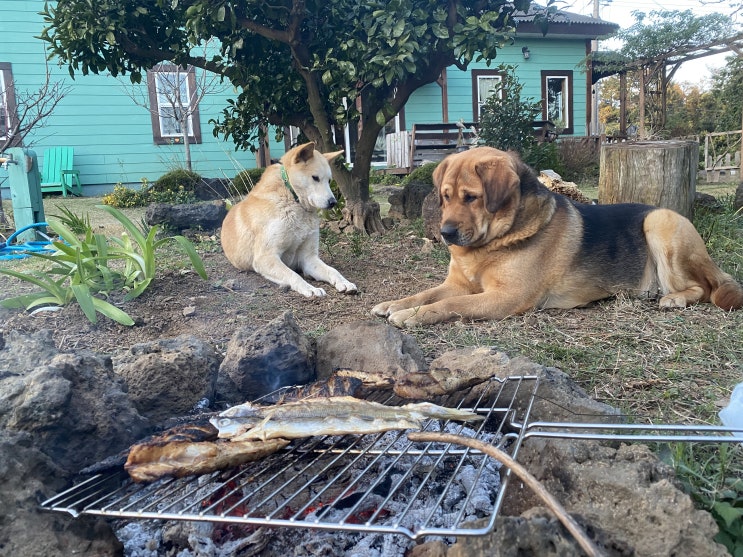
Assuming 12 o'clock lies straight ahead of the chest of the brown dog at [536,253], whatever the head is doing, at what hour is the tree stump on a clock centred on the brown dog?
The tree stump is roughly at 4 o'clock from the brown dog.

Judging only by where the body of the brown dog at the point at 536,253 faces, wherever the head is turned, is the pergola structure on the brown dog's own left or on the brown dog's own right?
on the brown dog's own right

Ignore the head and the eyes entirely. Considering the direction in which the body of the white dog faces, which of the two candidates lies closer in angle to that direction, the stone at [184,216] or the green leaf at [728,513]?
the green leaf

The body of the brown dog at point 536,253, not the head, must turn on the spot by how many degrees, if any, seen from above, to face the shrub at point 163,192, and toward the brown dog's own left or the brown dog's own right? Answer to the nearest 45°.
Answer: approximately 45° to the brown dog's own right

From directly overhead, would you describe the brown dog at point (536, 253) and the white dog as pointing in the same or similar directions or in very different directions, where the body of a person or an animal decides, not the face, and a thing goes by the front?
very different directions

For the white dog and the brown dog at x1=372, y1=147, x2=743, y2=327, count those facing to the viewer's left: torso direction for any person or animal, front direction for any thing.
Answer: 1

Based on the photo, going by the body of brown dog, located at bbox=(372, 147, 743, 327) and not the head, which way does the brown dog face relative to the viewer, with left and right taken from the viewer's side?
facing to the left of the viewer

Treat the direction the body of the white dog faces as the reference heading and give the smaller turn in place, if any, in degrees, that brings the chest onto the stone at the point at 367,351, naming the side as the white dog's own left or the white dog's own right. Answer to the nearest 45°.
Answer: approximately 45° to the white dog's own right

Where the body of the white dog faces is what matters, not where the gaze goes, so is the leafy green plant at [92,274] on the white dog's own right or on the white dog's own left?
on the white dog's own right

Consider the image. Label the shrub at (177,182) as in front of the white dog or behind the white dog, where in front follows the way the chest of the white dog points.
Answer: behind

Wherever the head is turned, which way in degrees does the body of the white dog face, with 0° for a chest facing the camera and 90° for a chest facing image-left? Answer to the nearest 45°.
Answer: approximately 315°

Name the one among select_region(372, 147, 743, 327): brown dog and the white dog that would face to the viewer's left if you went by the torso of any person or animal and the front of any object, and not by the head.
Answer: the brown dog

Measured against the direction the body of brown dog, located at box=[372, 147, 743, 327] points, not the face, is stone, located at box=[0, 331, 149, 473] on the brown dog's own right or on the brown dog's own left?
on the brown dog's own left
